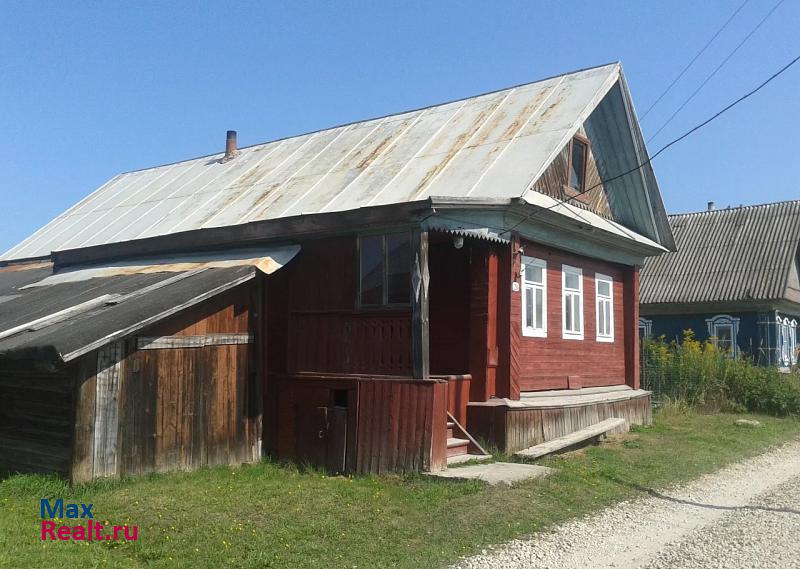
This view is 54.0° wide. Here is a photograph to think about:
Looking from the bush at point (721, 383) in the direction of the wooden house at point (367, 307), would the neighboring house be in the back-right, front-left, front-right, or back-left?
back-right

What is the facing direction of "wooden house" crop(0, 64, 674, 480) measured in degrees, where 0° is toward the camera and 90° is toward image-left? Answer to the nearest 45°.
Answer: approximately 315°

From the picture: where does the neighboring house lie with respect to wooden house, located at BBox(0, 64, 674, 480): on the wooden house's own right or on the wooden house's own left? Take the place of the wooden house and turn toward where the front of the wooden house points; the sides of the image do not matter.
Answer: on the wooden house's own left

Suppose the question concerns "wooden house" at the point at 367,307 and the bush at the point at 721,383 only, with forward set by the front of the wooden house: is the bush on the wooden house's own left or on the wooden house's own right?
on the wooden house's own left
